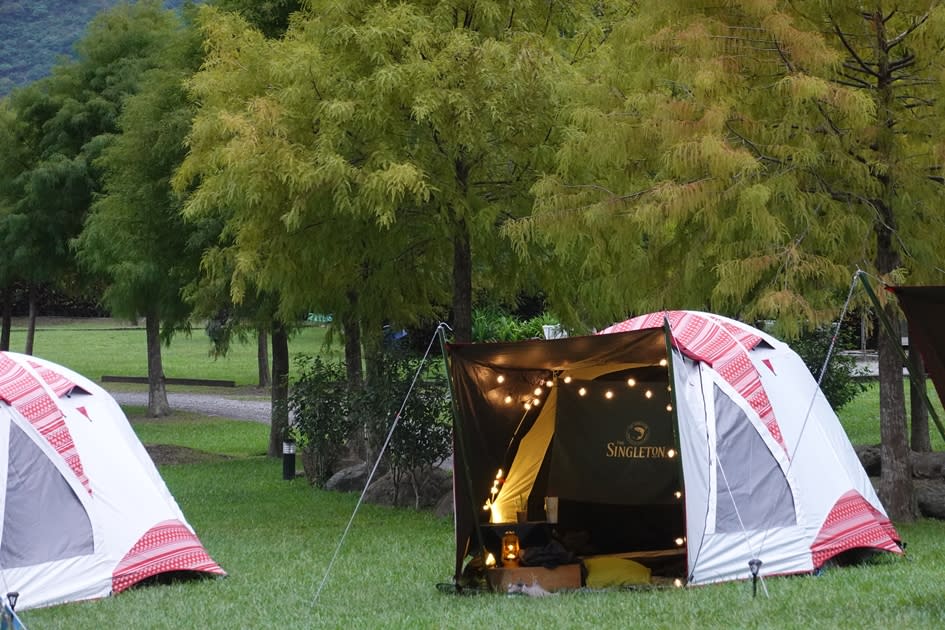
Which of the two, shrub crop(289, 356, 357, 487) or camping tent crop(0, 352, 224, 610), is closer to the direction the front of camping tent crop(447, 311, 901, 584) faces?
the camping tent

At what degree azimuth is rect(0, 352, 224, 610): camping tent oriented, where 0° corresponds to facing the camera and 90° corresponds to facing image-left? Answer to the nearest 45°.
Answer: approximately 45°

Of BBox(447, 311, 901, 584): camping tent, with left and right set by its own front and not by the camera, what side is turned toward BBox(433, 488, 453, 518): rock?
right

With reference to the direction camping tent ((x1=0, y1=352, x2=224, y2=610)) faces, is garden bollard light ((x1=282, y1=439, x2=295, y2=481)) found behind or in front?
behind

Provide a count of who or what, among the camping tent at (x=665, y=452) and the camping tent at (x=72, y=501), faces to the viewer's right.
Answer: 0

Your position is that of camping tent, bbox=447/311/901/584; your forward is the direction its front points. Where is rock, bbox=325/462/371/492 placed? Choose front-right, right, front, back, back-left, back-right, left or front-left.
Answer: right

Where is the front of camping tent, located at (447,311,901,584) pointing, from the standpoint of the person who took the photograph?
facing the viewer and to the left of the viewer

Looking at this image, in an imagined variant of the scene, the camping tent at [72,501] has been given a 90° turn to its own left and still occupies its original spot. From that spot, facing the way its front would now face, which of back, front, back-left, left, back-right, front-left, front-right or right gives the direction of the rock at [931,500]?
front-left

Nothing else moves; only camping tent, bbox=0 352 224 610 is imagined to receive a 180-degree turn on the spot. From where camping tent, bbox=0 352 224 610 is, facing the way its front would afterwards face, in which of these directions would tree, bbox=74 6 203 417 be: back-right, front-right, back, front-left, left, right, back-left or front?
front-left

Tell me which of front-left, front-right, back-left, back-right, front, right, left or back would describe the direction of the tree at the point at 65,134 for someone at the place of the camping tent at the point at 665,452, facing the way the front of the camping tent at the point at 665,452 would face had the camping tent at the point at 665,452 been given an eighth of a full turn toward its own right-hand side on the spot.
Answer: front-right

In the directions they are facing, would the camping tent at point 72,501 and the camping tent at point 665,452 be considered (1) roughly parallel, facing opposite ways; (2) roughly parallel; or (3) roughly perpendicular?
roughly parallel
